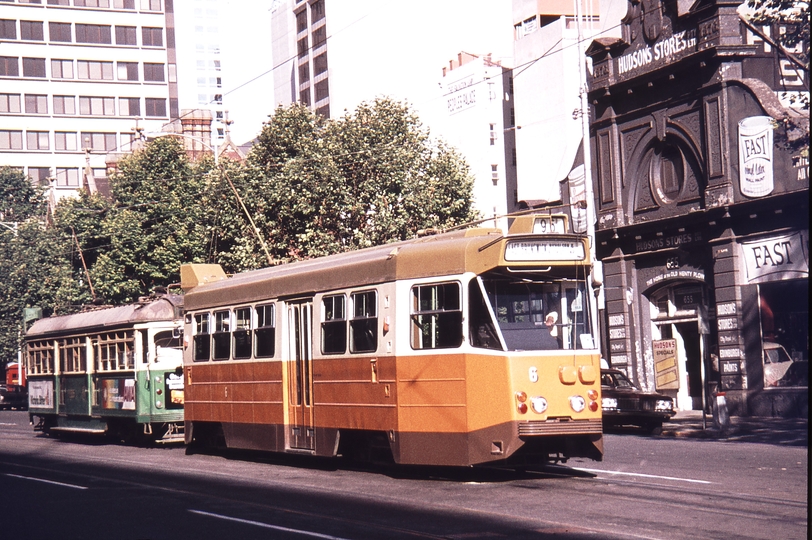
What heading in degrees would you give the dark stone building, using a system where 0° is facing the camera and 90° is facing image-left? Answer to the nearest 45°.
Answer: approximately 45°

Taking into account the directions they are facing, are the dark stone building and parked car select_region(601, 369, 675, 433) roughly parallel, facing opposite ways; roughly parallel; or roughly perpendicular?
roughly perpendicular

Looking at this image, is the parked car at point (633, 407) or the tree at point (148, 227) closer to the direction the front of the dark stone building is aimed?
the parked car

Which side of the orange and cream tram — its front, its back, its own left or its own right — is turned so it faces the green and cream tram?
back

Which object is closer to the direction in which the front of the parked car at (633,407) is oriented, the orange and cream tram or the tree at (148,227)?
the orange and cream tram

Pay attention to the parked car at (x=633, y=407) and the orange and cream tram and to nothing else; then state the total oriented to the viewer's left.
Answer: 0

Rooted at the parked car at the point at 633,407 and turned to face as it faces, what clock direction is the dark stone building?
The dark stone building is roughly at 8 o'clock from the parked car.

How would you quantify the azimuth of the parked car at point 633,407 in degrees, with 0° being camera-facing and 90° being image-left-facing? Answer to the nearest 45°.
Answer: approximately 315°

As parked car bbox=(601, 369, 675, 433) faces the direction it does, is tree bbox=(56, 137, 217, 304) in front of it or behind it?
behind

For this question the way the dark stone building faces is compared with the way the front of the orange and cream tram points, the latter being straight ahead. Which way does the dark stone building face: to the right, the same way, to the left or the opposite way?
to the right
